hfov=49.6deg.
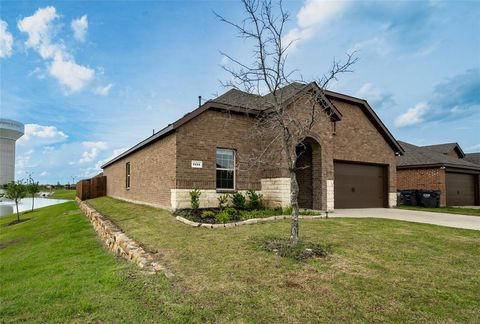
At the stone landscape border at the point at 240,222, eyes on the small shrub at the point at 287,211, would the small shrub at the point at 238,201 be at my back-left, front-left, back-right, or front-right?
front-left

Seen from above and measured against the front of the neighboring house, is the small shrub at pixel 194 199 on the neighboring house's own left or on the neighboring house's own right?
on the neighboring house's own right

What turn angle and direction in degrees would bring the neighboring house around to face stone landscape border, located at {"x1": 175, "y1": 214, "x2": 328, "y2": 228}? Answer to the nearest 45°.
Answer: approximately 45° to its right

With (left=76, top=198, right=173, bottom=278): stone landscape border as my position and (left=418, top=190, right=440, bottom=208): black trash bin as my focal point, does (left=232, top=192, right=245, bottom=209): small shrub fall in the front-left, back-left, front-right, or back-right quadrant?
front-left

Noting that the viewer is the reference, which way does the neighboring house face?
facing the viewer and to the right of the viewer

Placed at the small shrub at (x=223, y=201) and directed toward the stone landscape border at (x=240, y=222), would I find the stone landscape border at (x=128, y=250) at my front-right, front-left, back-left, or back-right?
front-right

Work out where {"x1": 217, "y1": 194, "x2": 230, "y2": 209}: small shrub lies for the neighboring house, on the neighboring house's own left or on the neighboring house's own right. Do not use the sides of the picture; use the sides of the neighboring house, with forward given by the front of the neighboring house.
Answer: on the neighboring house's own right

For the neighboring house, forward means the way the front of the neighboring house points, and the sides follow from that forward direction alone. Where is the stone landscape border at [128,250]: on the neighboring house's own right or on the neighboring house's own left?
on the neighboring house's own right

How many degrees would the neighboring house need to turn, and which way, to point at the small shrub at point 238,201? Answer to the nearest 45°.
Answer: approximately 90° to its right

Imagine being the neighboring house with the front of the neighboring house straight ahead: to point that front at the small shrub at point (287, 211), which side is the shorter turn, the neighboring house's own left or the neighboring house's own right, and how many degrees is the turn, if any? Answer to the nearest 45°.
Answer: approximately 45° to the neighboring house's own right

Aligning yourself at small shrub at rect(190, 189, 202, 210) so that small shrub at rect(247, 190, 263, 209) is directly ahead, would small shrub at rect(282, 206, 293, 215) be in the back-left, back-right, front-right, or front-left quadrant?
front-right

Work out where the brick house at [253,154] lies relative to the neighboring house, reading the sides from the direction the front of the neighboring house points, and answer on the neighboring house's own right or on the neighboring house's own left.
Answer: on the neighboring house's own right
